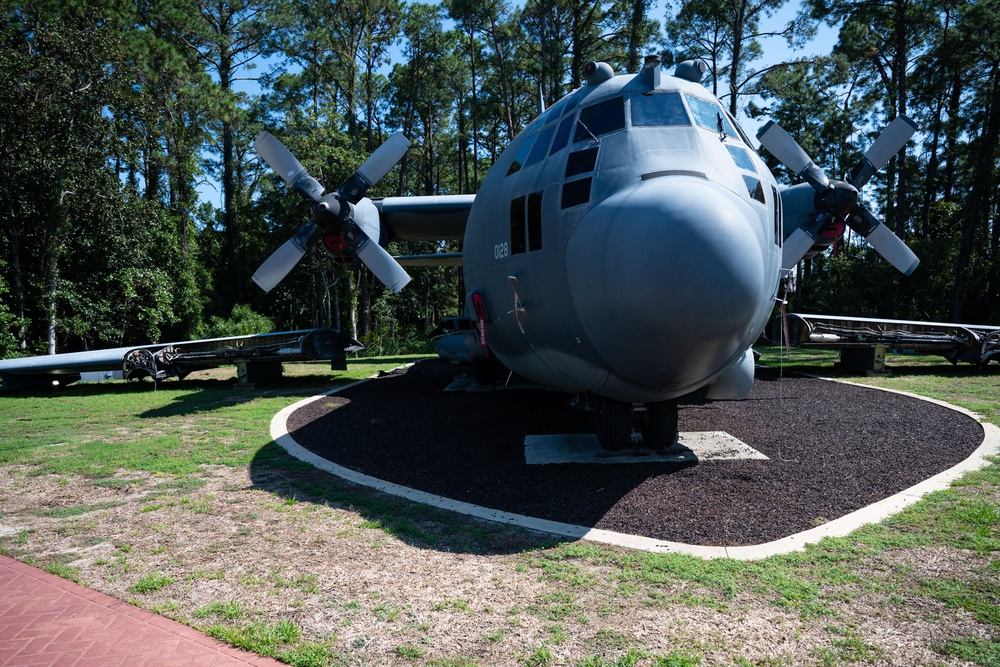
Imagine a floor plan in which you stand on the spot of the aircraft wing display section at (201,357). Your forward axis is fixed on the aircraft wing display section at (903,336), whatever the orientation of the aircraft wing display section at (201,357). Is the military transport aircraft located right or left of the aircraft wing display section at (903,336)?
right

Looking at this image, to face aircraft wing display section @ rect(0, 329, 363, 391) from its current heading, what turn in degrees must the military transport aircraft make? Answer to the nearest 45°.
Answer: approximately 135° to its right

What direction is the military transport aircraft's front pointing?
toward the camera

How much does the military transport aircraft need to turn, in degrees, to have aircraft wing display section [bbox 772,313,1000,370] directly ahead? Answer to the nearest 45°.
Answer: approximately 135° to its left
